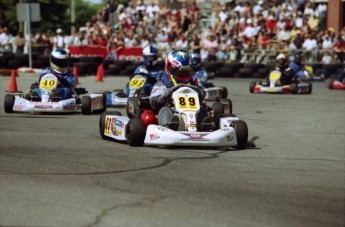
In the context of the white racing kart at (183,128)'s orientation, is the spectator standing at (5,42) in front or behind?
behind

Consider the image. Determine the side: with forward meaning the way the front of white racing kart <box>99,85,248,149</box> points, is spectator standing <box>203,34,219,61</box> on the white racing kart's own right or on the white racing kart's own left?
on the white racing kart's own left

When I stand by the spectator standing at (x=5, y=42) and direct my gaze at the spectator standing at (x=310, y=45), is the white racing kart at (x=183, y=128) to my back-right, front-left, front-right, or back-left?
front-right

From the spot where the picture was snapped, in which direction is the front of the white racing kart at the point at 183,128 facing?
facing the viewer and to the right of the viewer

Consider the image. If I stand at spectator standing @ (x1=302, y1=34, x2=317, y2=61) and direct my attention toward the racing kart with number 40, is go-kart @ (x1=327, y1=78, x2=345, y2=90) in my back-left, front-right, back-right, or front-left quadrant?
front-left

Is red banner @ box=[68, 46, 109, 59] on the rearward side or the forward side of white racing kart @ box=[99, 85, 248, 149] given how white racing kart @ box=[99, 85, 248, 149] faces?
on the rearward side
